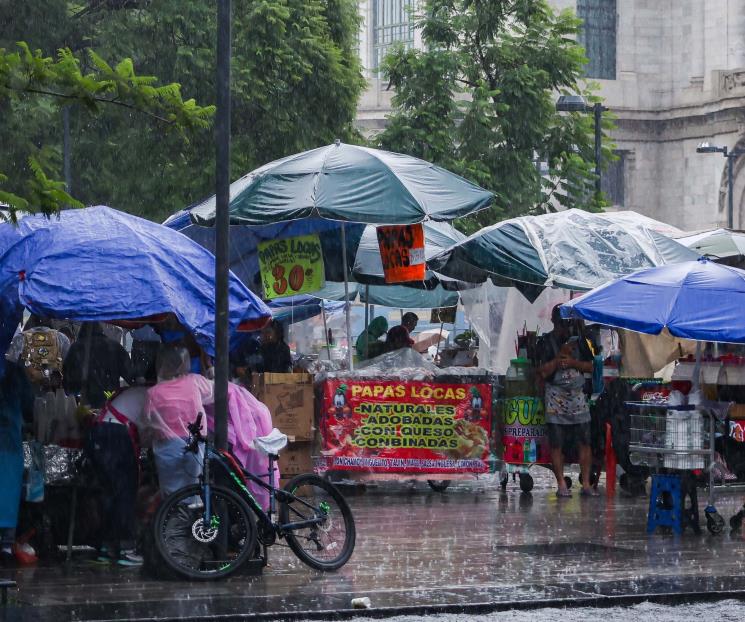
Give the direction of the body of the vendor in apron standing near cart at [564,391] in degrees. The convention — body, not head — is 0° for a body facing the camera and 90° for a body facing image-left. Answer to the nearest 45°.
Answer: approximately 0°

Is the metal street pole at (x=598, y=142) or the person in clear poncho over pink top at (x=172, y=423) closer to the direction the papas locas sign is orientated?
the person in clear poncho over pink top

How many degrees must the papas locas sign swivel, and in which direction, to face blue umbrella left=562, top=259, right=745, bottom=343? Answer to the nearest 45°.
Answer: approximately 45° to its left

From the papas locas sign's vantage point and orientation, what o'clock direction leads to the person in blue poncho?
The person in blue poncho is roughly at 1 o'clock from the papas locas sign.

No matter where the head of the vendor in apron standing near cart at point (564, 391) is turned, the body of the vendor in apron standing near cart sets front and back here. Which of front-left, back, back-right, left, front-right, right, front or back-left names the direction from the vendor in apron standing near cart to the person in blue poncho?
front-right

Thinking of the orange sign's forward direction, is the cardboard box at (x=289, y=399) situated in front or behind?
in front

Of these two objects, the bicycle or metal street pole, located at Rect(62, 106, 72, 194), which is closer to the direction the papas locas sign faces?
the bicycle

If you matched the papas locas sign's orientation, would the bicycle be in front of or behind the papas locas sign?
in front

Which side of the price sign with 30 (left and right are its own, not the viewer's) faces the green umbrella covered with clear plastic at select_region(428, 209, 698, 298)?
left

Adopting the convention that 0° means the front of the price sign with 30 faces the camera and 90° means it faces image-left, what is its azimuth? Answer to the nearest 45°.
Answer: approximately 0°
